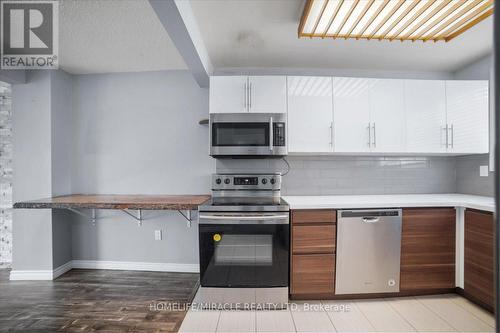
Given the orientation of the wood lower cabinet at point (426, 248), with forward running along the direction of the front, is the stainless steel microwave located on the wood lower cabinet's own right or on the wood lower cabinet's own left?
on the wood lower cabinet's own right

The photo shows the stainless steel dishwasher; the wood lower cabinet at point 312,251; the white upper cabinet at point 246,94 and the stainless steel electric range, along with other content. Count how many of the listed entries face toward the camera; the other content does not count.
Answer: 4

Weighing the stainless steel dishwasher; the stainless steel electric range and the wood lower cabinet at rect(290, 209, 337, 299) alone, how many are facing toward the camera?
3

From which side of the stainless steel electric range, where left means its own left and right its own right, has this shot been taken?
front

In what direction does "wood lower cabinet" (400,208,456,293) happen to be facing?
toward the camera

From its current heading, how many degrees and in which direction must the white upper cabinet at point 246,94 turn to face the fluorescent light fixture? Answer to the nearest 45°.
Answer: approximately 45° to its left

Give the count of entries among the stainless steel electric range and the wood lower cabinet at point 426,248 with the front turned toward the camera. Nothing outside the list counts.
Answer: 2

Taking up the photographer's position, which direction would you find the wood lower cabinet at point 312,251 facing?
facing the viewer

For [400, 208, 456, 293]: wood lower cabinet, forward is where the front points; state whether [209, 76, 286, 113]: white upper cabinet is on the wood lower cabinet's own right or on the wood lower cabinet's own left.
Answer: on the wood lower cabinet's own right

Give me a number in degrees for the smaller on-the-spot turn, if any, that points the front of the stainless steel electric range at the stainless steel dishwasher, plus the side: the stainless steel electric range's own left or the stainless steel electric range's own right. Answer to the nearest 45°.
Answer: approximately 90° to the stainless steel electric range's own left

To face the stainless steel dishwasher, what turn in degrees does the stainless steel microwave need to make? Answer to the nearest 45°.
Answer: approximately 90° to its left
